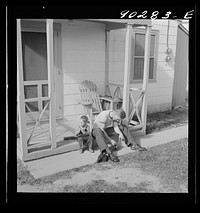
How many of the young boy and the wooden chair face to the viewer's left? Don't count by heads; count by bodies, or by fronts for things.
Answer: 0

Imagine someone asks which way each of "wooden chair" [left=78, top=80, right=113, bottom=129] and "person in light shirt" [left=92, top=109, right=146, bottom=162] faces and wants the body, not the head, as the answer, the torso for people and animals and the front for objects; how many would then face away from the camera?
0

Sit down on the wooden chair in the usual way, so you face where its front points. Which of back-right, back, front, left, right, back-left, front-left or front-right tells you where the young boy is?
front-right

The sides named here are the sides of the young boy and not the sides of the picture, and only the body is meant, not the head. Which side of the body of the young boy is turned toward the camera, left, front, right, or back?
front

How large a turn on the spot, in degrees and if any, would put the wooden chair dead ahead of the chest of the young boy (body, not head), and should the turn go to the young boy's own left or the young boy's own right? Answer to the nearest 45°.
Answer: approximately 180°

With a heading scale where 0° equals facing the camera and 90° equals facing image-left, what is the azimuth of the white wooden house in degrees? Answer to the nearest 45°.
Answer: approximately 315°
